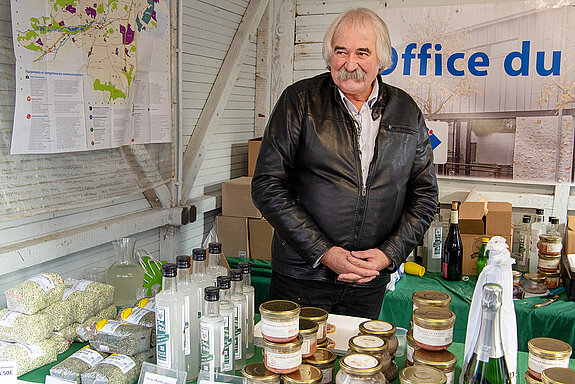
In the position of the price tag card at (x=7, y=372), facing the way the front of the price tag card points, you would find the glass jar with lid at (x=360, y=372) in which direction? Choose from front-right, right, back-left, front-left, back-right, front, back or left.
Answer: front-left

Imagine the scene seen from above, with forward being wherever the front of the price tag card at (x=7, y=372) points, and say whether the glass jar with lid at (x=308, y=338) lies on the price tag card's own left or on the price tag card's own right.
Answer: on the price tag card's own left

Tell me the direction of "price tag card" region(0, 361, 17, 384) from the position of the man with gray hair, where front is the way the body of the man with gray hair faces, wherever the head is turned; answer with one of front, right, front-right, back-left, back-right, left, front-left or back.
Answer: front-right

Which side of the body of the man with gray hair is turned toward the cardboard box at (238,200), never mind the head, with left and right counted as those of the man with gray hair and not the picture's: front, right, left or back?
back

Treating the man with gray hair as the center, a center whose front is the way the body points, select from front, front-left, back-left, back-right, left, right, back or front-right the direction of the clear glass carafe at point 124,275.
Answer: right

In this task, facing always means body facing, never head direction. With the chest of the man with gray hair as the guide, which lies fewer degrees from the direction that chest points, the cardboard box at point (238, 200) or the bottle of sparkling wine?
the bottle of sparkling wine

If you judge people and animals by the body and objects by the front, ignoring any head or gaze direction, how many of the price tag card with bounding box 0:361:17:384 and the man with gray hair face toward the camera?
2

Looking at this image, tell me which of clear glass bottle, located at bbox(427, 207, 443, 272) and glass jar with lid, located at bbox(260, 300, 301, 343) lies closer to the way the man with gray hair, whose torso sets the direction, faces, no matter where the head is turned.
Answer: the glass jar with lid

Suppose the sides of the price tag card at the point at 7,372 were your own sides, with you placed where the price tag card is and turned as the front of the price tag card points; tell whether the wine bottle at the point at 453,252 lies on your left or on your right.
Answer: on your left

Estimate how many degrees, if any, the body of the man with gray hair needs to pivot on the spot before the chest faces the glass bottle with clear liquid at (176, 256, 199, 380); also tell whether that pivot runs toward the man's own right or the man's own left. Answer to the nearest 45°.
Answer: approximately 45° to the man's own right

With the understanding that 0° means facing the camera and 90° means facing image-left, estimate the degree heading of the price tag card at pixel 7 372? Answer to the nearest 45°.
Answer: approximately 0°
